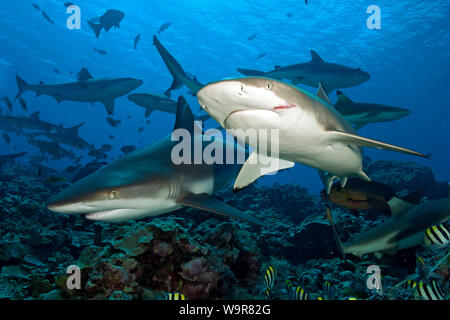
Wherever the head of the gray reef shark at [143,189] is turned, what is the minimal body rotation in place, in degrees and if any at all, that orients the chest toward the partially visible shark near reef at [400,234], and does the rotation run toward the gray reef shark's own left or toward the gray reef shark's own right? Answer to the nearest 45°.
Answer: approximately 135° to the gray reef shark's own left

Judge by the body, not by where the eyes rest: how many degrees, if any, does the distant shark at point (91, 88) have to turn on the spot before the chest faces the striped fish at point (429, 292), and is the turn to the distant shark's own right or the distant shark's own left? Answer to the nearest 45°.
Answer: approximately 90° to the distant shark's own right

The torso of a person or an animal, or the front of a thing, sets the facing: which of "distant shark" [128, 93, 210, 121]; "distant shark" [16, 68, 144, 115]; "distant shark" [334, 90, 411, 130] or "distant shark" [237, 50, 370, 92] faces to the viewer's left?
"distant shark" [128, 93, 210, 121]

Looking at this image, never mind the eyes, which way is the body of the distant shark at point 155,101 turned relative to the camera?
to the viewer's left

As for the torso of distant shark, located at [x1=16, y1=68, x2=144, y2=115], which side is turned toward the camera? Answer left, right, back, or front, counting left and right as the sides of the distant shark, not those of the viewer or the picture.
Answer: right

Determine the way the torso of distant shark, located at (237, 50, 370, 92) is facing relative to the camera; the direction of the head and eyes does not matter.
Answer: to the viewer's right

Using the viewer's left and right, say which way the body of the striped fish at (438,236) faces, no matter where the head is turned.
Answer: facing to the left of the viewer

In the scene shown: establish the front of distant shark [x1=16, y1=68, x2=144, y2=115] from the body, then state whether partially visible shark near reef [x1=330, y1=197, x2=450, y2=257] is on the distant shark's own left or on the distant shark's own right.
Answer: on the distant shark's own right
